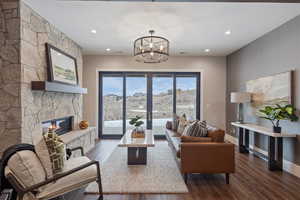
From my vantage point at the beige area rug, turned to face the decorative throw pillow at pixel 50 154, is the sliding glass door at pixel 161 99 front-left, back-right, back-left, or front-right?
back-right

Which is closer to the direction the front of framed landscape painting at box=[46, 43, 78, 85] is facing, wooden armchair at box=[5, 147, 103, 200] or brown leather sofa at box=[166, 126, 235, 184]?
the brown leather sofa

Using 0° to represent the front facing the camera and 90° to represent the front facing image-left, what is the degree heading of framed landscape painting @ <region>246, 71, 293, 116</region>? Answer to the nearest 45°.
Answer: approximately 45°

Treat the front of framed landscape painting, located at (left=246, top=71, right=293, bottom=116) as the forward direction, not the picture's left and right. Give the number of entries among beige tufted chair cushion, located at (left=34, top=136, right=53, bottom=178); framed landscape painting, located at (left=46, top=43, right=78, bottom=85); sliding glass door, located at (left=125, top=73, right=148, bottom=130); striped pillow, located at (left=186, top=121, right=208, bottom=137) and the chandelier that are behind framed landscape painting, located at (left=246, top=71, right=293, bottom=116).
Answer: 0

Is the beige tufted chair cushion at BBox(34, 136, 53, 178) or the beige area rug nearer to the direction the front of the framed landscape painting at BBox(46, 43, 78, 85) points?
the beige area rug

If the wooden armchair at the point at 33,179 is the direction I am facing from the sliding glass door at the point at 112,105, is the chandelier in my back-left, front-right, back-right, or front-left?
front-left

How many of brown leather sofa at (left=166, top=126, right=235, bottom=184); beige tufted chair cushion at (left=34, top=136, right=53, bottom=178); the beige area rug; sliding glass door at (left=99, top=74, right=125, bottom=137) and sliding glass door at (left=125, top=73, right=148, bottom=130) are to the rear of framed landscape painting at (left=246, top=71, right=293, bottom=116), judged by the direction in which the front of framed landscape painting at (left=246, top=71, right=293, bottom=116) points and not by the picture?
0

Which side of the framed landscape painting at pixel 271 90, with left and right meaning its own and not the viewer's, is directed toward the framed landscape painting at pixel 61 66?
front

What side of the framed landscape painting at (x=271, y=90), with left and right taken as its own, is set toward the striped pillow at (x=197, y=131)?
front

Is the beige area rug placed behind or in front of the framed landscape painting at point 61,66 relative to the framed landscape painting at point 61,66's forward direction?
in front

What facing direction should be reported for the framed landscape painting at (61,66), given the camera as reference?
facing the viewer and to the right of the viewer

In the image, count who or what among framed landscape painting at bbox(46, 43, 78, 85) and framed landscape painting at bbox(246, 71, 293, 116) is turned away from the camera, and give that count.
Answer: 0

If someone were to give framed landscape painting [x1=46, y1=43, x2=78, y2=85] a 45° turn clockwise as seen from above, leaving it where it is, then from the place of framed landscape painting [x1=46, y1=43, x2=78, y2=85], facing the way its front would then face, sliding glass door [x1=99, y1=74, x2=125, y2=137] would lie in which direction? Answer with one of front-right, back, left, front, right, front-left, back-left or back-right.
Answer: back-left

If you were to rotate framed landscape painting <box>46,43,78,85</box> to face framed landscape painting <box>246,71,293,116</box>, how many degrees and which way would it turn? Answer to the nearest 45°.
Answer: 0° — it already faces it

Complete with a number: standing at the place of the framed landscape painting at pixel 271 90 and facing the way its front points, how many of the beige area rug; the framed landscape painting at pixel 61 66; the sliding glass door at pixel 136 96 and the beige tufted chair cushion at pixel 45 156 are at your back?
0

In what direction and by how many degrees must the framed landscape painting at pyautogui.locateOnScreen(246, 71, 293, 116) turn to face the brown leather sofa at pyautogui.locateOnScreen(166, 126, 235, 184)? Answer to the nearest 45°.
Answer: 0° — it already faces it

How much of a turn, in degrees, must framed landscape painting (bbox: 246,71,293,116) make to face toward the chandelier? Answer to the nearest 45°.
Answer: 0° — it already faces it
